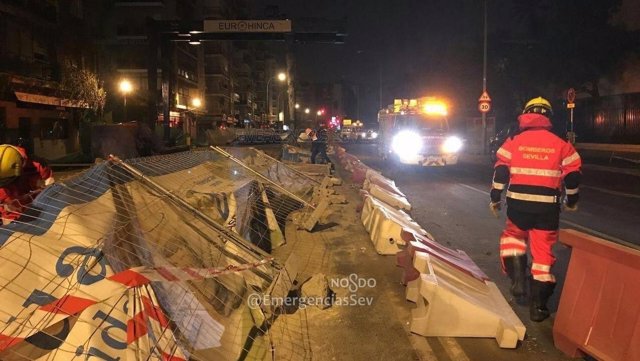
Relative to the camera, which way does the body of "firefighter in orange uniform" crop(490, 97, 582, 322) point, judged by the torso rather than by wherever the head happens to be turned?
away from the camera

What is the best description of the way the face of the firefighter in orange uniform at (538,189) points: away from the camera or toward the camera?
away from the camera

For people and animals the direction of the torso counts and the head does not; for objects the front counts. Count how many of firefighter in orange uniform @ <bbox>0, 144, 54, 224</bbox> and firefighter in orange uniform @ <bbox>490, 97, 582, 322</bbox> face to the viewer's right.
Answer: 1

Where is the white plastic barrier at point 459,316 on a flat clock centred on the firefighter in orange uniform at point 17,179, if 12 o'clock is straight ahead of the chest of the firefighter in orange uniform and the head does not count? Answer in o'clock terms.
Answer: The white plastic barrier is roughly at 1 o'clock from the firefighter in orange uniform.

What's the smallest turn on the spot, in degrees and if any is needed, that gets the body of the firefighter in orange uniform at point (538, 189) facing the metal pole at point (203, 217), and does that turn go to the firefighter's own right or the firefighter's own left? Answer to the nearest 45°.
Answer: approximately 90° to the firefighter's own left

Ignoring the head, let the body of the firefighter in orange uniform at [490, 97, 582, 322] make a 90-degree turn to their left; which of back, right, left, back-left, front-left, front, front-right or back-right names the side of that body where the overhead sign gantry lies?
front-right

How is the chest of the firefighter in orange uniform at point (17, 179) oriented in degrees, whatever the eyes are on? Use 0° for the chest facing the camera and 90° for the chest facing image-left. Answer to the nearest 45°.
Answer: approximately 270°

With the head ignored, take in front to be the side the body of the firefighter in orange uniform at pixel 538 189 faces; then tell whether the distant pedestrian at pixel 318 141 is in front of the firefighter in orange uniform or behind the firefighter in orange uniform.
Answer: in front

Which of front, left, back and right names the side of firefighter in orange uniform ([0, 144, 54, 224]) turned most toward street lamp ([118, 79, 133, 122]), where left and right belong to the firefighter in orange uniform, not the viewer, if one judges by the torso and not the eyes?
left

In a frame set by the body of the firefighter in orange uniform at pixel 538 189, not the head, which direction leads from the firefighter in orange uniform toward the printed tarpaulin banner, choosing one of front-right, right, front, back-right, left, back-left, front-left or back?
back-left

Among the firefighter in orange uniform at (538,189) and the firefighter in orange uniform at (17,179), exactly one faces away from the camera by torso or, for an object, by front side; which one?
the firefighter in orange uniform at (538,189)

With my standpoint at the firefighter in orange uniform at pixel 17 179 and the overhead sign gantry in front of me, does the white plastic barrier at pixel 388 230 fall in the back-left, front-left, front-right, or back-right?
front-right

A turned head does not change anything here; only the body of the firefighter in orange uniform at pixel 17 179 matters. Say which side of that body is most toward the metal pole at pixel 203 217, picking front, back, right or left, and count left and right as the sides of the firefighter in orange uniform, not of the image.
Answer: front
